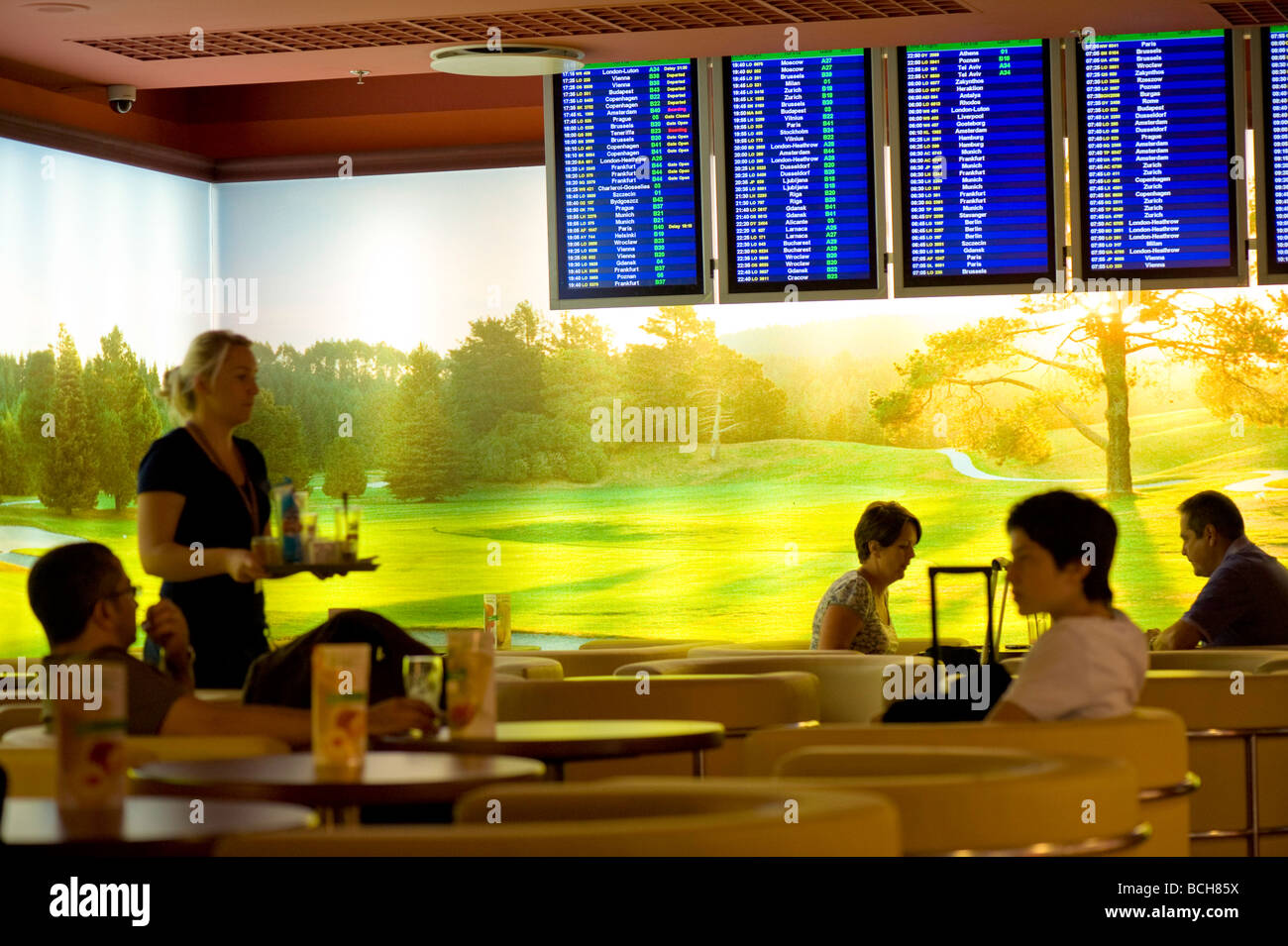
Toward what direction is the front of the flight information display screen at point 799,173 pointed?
toward the camera

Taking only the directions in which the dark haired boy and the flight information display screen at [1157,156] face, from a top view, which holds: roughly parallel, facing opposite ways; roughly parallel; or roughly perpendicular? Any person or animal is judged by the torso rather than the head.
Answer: roughly perpendicular

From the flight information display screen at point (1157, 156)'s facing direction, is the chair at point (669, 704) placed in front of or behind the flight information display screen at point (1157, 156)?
in front

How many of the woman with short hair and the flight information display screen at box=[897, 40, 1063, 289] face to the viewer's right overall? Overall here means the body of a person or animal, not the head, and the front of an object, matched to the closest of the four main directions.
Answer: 1

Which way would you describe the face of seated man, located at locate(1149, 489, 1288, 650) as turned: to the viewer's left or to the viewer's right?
to the viewer's left

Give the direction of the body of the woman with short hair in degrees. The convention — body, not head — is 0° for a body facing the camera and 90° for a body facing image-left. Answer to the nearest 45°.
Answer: approximately 270°

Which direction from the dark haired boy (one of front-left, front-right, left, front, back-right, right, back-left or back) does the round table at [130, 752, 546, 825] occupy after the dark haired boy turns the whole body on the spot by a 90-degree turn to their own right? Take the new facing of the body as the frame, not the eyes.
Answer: back-left

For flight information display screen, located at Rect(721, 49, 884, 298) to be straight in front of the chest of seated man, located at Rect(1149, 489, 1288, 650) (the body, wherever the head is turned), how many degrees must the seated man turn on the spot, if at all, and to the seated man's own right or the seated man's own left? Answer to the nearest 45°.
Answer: approximately 45° to the seated man's own right

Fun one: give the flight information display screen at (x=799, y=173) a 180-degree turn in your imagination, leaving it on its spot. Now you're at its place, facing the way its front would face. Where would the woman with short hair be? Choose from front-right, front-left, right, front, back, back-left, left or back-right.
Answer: back

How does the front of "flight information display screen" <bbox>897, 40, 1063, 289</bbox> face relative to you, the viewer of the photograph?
facing the viewer

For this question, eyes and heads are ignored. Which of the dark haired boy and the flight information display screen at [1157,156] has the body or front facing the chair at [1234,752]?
the flight information display screen

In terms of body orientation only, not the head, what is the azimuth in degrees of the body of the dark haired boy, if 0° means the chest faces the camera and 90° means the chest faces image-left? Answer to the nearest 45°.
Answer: approximately 90°

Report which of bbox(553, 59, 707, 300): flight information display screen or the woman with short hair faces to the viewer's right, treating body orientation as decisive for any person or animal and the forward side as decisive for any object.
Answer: the woman with short hair

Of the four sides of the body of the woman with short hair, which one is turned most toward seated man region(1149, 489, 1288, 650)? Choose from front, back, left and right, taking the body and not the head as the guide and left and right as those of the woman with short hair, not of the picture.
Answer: front

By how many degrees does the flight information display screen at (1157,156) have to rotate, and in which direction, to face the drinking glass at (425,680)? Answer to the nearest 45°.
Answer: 0° — it already faces it

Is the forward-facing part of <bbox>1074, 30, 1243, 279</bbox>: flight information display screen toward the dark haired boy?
yes

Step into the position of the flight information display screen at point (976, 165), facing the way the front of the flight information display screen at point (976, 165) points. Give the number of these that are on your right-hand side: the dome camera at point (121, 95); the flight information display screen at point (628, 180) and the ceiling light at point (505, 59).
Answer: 3

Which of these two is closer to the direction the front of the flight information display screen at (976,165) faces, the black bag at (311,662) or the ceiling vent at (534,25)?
the black bag
